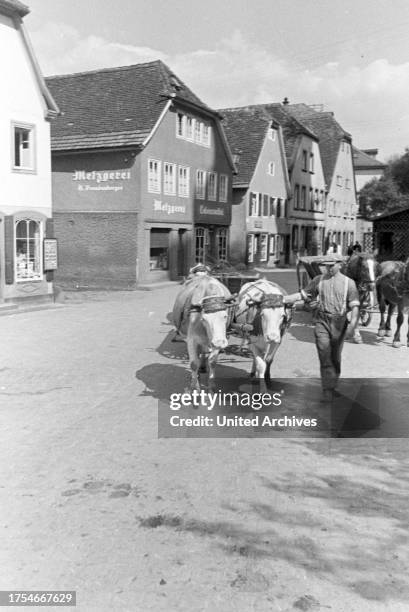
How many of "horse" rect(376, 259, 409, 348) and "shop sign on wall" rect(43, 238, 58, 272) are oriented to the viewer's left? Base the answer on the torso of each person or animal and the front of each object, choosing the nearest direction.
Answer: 0

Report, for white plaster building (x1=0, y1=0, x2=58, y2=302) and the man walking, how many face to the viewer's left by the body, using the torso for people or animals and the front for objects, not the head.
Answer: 0

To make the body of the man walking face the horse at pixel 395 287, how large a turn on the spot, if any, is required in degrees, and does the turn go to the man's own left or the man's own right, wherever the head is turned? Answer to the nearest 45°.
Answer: approximately 180°

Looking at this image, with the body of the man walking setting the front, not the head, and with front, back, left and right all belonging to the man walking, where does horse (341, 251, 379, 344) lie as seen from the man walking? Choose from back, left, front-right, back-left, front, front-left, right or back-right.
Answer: back

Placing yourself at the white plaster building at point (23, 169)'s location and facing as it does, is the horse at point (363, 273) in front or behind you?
in front

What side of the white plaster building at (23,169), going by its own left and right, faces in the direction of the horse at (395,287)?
front

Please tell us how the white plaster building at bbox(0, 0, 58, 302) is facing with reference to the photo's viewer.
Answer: facing the viewer and to the right of the viewer

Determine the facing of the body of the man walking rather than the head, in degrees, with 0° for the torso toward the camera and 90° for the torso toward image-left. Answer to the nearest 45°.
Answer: approximately 0°
